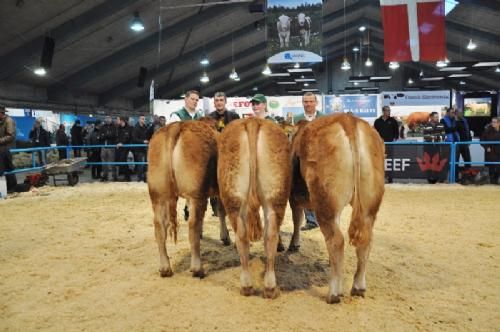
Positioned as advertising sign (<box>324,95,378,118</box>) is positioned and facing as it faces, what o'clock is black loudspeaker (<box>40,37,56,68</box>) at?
The black loudspeaker is roughly at 2 o'clock from the advertising sign.

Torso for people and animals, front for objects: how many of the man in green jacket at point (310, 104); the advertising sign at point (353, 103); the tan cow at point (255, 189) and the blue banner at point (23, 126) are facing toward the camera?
3

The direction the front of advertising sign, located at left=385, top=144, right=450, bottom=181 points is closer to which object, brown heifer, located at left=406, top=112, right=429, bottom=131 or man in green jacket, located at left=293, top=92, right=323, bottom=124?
the man in green jacket

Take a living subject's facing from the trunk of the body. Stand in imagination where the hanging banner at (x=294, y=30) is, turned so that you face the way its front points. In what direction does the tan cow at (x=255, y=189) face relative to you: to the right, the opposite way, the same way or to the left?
the opposite way

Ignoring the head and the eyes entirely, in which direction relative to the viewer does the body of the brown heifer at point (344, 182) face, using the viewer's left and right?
facing away from the viewer and to the left of the viewer

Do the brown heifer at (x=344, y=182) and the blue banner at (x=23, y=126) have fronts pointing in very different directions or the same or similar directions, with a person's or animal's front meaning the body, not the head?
very different directions

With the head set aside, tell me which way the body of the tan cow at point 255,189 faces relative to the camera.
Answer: away from the camera
